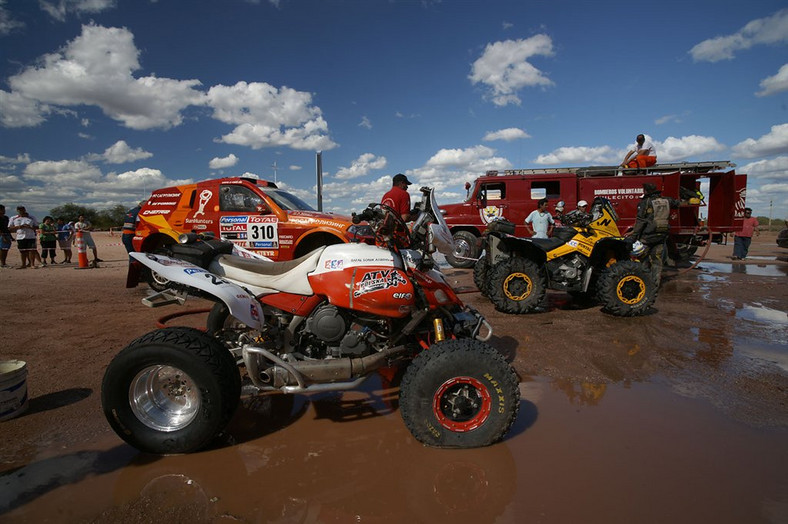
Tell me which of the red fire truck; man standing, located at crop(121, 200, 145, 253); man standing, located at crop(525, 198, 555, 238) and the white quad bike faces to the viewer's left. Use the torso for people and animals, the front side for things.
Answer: the red fire truck

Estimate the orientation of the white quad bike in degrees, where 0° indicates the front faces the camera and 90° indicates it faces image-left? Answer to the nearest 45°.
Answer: approximately 270°

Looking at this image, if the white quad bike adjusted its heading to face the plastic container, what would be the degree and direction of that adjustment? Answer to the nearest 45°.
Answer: approximately 180°

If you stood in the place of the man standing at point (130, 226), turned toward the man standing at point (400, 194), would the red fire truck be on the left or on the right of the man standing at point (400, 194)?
left

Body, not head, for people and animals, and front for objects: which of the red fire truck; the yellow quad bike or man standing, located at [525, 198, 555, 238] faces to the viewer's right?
the yellow quad bike

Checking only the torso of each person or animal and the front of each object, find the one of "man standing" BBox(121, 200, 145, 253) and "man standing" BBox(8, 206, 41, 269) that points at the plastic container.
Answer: "man standing" BBox(8, 206, 41, 269)

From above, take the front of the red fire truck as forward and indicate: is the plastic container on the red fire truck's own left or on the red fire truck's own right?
on the red fire truck's own left

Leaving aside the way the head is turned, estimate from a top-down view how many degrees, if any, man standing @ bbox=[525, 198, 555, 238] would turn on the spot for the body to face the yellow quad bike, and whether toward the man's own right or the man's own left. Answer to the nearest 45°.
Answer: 0° — they already face it
